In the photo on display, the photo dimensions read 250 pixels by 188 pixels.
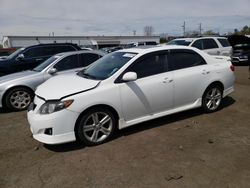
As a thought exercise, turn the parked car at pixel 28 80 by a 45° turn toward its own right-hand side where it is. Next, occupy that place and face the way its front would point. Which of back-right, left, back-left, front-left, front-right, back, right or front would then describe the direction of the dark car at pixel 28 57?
right

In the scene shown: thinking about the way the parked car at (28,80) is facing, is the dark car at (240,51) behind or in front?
behind

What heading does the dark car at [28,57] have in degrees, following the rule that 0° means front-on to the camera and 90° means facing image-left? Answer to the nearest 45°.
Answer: approximately 45°

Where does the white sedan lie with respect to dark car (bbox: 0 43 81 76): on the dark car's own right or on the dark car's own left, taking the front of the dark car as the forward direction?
on the dark car's own left

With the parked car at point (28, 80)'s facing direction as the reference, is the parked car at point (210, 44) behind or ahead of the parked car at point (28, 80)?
behind
